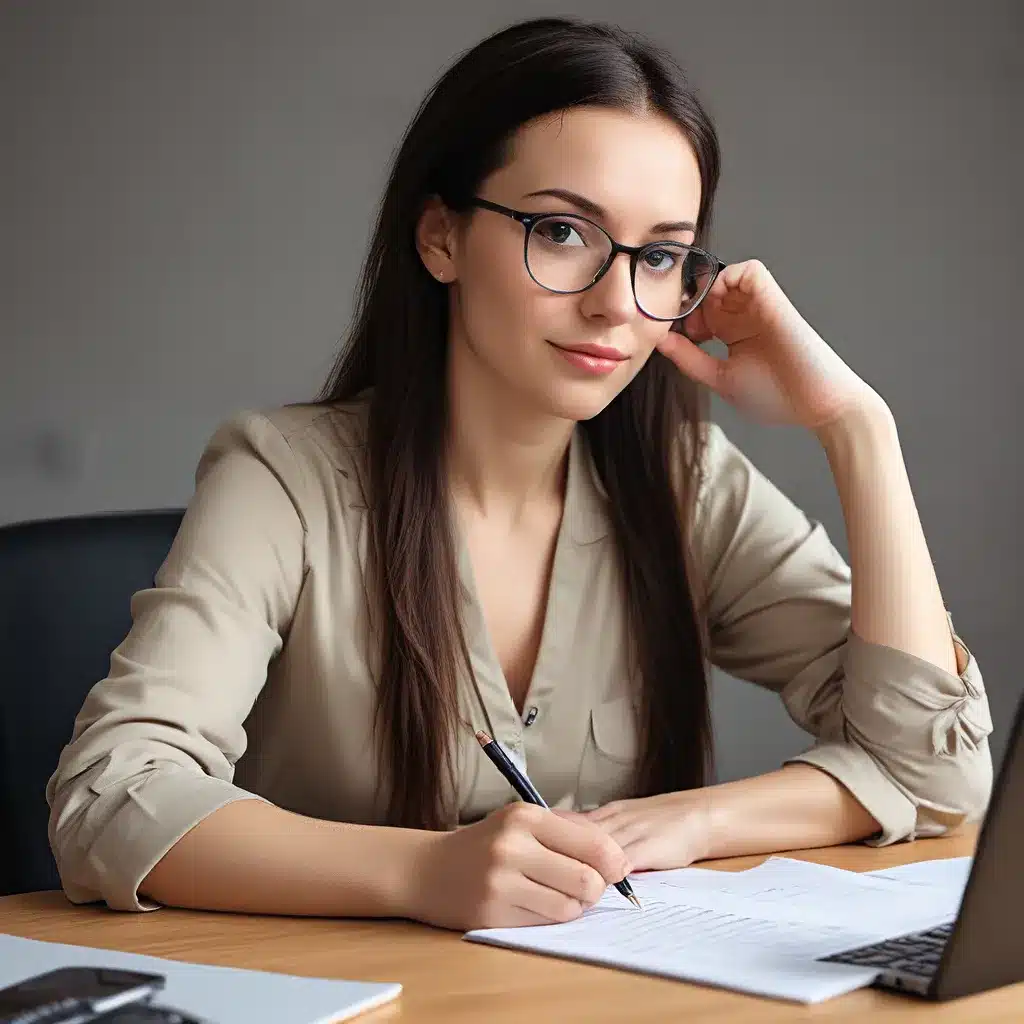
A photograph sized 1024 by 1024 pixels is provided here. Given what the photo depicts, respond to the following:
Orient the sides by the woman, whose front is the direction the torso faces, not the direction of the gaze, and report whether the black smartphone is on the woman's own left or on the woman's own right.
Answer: on the woman's own right

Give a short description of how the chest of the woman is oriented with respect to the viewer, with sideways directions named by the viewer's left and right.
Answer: facing the viewer and to the right of the viewer

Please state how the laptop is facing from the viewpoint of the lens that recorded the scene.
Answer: facing away from the viewer and to the left of the viewer

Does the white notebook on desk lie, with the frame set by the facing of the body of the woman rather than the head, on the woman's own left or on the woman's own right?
on the woman's own right

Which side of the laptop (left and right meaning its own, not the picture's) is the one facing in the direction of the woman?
front

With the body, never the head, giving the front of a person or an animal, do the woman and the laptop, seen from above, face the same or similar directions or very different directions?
very different directions
